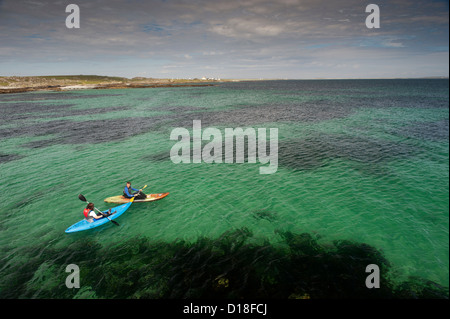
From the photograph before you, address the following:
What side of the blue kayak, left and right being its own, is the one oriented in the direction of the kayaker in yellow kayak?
front

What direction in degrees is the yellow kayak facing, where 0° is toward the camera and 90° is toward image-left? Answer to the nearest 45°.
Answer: approximately 270°

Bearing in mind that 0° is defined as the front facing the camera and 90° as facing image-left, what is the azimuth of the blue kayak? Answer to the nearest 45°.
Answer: approximately 225°

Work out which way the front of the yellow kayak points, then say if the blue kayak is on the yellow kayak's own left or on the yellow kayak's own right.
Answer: on the yellow kayak's own right

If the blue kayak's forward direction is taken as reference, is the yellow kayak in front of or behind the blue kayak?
in front
